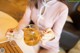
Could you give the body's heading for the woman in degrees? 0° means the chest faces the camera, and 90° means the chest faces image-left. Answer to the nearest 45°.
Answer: approximately 45°
